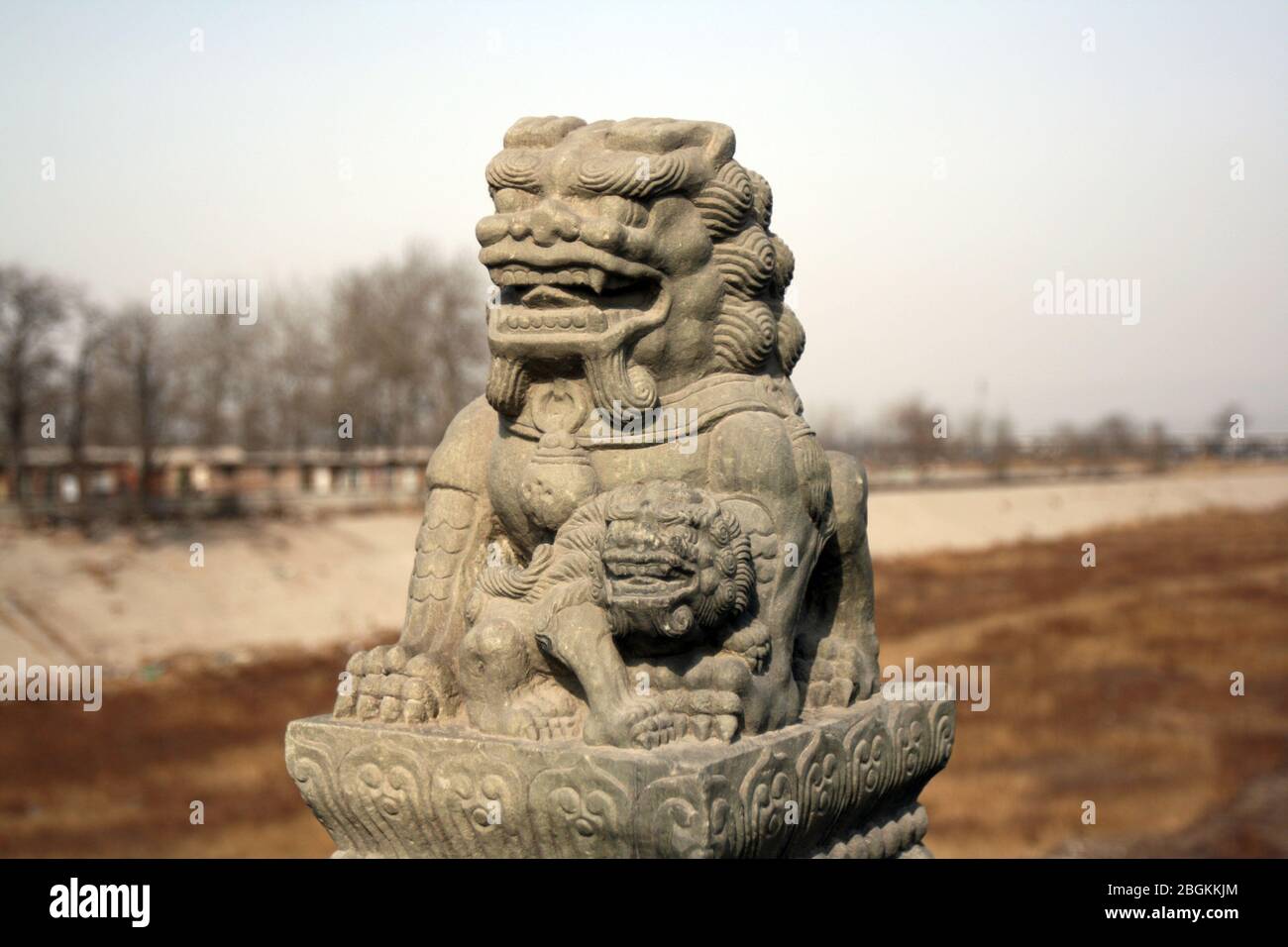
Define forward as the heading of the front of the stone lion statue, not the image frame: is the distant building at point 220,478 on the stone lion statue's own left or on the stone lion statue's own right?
on the stone lion statue's own right

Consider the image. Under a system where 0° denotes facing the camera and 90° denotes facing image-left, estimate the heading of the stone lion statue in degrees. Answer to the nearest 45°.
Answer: approximately 45°

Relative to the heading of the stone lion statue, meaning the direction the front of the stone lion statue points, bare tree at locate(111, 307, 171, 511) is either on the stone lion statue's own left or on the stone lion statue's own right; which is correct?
on the stone lion statue's own right

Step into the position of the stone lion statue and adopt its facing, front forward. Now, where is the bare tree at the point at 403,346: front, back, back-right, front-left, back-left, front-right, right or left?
back-right
